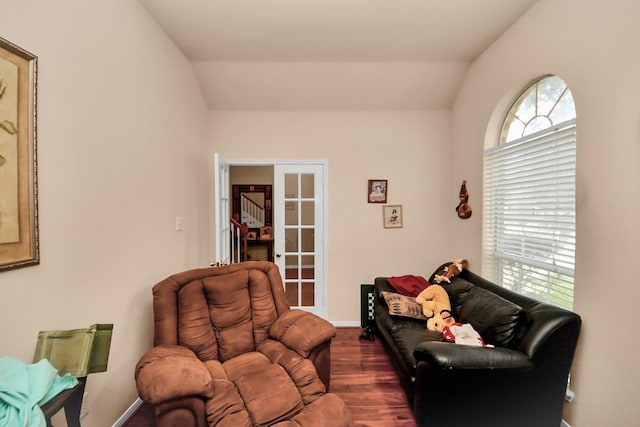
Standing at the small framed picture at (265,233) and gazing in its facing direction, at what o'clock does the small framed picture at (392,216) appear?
the small framed picture at (392,216) is roughly at 11 o'clock from the small framed picture at (265,233).

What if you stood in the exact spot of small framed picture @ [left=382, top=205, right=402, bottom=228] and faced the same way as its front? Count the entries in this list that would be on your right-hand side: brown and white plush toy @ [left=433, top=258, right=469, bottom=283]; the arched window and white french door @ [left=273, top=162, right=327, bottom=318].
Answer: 1

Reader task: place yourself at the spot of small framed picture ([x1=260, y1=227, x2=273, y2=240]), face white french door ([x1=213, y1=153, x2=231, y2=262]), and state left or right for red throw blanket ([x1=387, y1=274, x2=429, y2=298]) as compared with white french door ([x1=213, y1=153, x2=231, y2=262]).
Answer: left

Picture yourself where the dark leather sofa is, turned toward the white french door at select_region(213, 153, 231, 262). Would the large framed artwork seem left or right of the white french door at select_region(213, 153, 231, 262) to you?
left

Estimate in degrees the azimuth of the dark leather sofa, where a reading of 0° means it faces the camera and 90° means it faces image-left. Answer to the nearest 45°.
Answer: approximately 90°

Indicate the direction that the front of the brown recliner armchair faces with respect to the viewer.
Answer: facing the viewer and to the right of the viewer

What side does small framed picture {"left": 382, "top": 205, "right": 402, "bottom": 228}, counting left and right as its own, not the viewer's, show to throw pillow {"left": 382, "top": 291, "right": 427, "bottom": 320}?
front

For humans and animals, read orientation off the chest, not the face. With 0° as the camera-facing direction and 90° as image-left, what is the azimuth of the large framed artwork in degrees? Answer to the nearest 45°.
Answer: approximately 315°

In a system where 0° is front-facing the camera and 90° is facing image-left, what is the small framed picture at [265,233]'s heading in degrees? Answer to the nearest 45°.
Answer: approximately 0°

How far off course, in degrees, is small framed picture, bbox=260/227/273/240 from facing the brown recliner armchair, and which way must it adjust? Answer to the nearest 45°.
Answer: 0° — it already faces it

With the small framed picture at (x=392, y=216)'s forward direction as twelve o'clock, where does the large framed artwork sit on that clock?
The large framed artwork is roughly at 1 o'clock from the small framed picture.

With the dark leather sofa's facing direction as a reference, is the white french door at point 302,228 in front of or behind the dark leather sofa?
in front

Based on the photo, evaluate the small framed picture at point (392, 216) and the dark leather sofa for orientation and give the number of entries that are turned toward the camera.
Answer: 1

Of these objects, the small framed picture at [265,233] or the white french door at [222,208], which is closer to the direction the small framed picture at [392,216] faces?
the white french door

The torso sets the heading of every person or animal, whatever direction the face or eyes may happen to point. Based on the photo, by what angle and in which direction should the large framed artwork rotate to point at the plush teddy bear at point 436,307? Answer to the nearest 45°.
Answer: approximately 45° to its left
